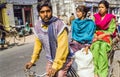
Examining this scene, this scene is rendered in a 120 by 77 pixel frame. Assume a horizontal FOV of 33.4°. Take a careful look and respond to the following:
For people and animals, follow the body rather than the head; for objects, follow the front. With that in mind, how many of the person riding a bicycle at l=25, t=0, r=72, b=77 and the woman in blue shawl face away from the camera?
0

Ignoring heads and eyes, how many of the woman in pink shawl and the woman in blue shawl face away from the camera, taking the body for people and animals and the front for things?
0

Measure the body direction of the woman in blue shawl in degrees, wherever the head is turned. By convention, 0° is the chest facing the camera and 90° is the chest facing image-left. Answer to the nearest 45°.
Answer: approximately 45°

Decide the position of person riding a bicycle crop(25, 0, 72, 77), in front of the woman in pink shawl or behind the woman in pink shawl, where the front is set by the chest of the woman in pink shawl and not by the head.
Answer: in front
